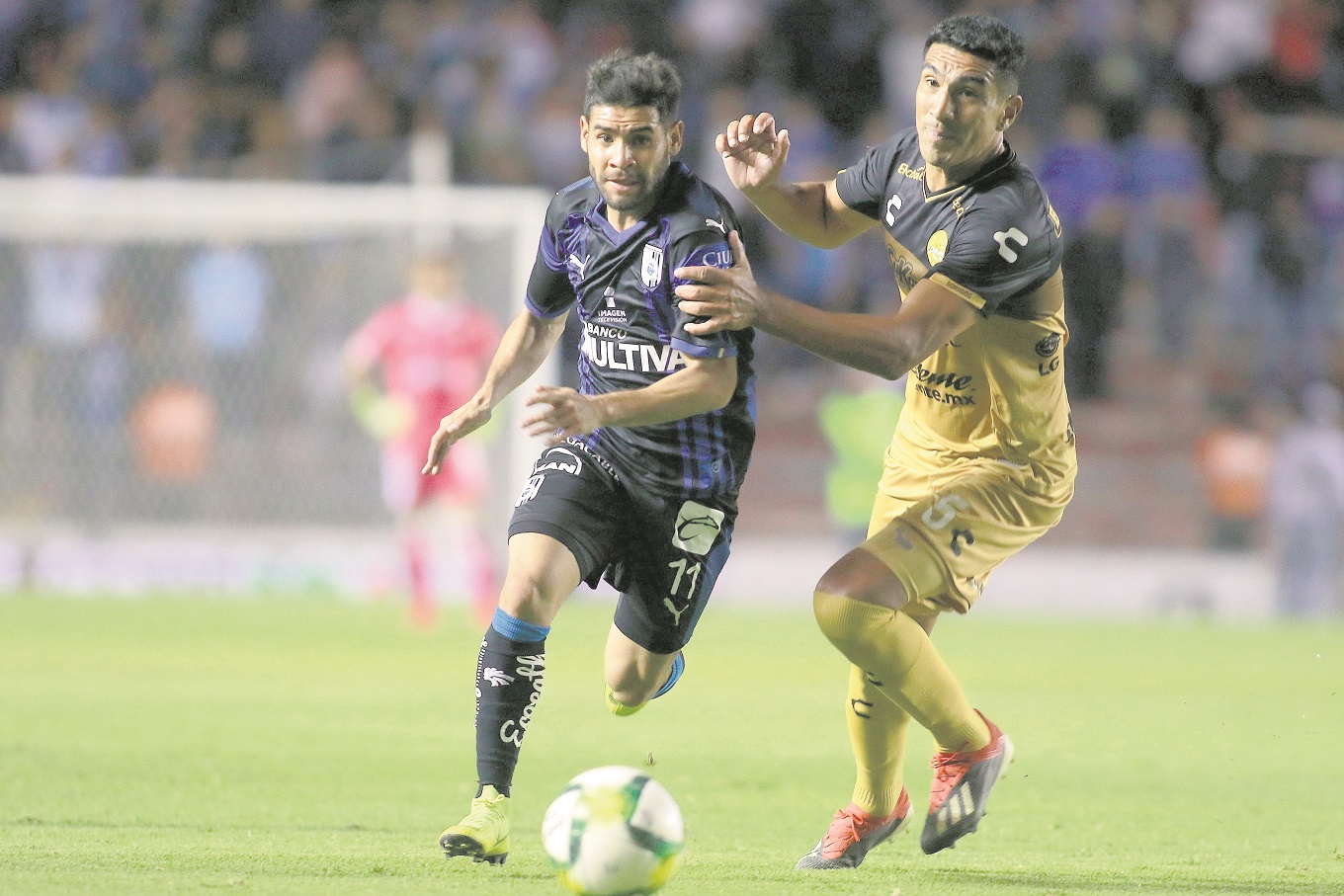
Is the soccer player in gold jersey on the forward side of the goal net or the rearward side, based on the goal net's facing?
on the forward side

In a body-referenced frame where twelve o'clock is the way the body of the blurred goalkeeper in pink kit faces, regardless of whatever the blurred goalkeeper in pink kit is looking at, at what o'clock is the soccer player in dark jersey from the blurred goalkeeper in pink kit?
The soccer player in dark jersey is roughly at 12 o'clock from the blurred goalkeeper in pink kit.

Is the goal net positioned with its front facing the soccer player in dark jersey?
yes

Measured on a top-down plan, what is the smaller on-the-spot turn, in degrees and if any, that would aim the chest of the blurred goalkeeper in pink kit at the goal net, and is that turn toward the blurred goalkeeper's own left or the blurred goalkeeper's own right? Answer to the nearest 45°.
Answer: approximately 135° to the blurred goalkeeper's own right

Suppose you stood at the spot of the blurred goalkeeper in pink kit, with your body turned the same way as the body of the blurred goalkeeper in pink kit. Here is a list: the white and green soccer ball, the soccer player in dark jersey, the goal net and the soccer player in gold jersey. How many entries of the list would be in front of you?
3

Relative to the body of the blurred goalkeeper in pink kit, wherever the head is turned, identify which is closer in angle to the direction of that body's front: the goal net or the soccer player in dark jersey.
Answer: the soccer player in dark jersey

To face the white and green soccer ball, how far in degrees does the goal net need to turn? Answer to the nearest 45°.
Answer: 0° — it already faces it

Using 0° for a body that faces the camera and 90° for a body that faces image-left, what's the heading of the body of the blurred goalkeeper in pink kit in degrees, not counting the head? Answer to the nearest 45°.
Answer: approximately 0°

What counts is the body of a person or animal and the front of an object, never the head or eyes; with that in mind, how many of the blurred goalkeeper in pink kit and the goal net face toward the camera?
2

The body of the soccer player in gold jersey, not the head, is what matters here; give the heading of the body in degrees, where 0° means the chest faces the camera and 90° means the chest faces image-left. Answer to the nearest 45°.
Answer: approximately 45°

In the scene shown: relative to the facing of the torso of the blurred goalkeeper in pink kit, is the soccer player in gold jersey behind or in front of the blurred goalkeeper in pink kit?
in front

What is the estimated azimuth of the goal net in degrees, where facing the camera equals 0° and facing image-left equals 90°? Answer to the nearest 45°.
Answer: approximately 0°
